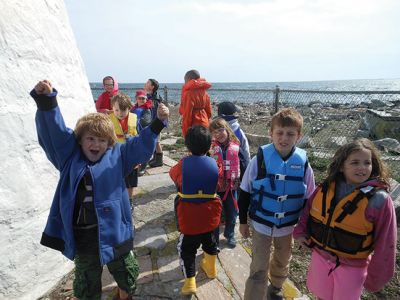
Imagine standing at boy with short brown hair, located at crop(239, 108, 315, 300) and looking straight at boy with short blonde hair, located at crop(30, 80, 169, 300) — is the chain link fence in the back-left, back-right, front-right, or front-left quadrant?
back-right

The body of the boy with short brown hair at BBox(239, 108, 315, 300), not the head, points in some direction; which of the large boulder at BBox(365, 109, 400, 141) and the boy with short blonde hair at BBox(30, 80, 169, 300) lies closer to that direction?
the boy with short blonde hair

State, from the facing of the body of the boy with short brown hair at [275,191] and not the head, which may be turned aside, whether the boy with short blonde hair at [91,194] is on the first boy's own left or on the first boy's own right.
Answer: on the first boy's own right

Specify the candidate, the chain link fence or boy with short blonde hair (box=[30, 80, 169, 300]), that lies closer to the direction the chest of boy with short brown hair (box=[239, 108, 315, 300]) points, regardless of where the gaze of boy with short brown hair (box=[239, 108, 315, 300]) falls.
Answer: the boy with short blonde hair

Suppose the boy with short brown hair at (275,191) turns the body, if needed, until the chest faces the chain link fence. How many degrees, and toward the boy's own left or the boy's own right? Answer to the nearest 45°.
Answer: approximately 180°

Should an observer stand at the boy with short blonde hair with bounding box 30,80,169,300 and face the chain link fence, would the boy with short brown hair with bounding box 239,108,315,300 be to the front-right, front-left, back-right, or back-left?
front-right

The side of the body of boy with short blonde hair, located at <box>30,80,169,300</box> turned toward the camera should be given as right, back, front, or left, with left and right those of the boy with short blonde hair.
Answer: front

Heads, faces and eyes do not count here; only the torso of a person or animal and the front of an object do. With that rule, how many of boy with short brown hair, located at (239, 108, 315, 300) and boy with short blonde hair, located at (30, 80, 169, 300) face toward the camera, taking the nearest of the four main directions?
2

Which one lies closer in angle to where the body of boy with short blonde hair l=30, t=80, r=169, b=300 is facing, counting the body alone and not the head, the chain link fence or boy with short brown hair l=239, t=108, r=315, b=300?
the boy with short brown hair

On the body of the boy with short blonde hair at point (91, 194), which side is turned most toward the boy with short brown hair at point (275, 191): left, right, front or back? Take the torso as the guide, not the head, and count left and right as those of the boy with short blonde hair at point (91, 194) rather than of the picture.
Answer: left

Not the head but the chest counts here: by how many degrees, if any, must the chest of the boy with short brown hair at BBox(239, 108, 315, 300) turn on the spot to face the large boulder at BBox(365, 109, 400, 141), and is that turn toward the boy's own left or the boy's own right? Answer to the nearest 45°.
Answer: approximately 135° to the boy's own left

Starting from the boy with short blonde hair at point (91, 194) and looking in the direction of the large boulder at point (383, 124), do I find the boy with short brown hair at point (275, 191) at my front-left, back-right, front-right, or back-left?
front-right

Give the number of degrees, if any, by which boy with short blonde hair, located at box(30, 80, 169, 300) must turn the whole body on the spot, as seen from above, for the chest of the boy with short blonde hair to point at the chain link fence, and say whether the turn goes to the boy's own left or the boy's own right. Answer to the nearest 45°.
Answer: approximately 135° to the boy's own left
